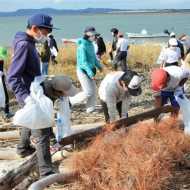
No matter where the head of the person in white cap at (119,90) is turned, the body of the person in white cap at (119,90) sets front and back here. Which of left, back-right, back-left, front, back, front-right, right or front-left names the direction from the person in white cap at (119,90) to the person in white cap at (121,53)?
back-left

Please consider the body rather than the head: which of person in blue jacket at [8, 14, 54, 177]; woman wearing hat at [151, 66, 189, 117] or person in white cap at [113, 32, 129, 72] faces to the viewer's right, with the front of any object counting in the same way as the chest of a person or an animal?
the person in blue jacket

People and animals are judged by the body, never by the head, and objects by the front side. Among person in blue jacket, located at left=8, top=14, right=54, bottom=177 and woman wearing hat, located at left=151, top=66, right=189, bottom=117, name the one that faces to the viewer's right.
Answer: the person in blue jacket

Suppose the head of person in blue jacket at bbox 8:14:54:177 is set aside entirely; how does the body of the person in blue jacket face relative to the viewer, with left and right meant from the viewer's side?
facing to the right of the viewer
